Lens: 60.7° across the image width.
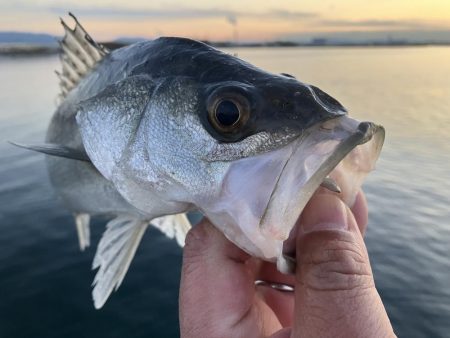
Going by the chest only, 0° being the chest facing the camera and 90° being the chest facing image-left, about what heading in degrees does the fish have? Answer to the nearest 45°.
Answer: approximately 315°
